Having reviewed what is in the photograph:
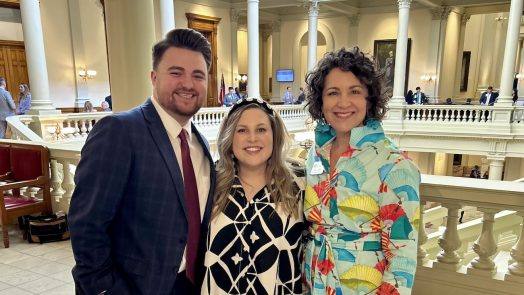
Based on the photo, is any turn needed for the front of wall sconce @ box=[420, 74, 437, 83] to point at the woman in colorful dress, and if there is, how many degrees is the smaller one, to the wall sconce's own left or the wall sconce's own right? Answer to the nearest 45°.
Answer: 0° — it already faces them

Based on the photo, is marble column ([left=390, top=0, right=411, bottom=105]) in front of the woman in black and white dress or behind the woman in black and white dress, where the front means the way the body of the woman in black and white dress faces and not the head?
behind

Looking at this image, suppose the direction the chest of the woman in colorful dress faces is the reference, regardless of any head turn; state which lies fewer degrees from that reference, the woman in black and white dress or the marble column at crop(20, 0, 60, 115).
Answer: the woman in black and white dress

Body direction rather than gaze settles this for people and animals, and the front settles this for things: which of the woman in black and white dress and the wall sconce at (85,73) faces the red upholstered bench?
the wall sconce

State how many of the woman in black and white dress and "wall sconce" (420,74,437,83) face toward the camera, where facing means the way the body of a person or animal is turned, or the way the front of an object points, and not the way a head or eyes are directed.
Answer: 2

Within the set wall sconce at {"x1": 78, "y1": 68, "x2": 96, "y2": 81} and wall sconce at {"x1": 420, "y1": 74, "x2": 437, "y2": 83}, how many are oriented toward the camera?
2

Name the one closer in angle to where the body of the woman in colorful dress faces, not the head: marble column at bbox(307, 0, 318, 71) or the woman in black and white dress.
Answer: the woman in black and white dress

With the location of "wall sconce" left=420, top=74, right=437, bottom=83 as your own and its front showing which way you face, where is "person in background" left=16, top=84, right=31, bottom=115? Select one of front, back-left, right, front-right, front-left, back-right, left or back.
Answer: front-right

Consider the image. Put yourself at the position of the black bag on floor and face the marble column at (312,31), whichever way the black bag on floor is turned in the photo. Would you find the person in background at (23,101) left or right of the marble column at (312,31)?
left

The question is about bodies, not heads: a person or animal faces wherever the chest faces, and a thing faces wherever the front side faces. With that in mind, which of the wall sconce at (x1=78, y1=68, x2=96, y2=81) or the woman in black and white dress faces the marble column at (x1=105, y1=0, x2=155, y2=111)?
the wall sconce

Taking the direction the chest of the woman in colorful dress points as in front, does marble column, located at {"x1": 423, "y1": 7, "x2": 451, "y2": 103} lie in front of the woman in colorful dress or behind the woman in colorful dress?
behind

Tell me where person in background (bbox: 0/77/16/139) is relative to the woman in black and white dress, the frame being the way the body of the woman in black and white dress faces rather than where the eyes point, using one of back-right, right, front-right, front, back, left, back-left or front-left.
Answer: back-right
